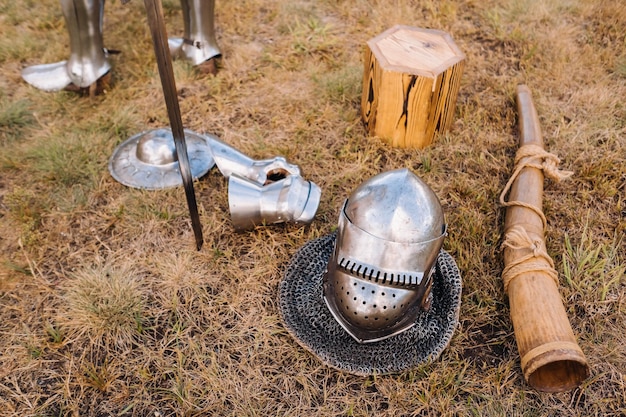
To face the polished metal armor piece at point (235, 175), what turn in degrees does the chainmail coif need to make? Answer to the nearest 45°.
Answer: approximately 135° to its right

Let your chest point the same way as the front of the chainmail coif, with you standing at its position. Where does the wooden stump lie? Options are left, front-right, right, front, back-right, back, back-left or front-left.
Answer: back

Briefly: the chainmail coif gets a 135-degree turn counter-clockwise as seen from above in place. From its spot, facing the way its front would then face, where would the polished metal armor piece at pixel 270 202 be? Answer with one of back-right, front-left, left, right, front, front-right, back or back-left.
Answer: left

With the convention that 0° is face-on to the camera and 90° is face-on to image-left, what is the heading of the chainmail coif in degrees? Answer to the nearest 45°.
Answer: approximately 0°

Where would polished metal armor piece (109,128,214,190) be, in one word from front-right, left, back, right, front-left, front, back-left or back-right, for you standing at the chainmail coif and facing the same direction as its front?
back-right

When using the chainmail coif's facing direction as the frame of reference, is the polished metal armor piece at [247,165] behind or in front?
behind
